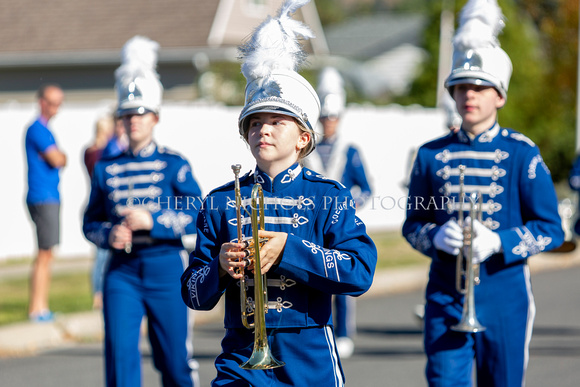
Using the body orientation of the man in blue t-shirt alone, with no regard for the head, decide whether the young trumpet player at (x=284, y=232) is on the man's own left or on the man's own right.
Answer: on the man's own right

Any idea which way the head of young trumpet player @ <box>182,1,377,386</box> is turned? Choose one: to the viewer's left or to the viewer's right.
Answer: to the viewer's left

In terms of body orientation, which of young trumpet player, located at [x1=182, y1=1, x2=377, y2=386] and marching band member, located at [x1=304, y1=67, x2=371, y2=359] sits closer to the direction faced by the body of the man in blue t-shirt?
the marching band member

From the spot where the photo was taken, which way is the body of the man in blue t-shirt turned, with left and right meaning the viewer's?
facing to the right of the viewer

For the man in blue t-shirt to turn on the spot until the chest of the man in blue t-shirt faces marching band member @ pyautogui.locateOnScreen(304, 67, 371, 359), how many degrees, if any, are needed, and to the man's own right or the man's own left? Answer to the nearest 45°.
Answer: approximately 45° to the man's own right
